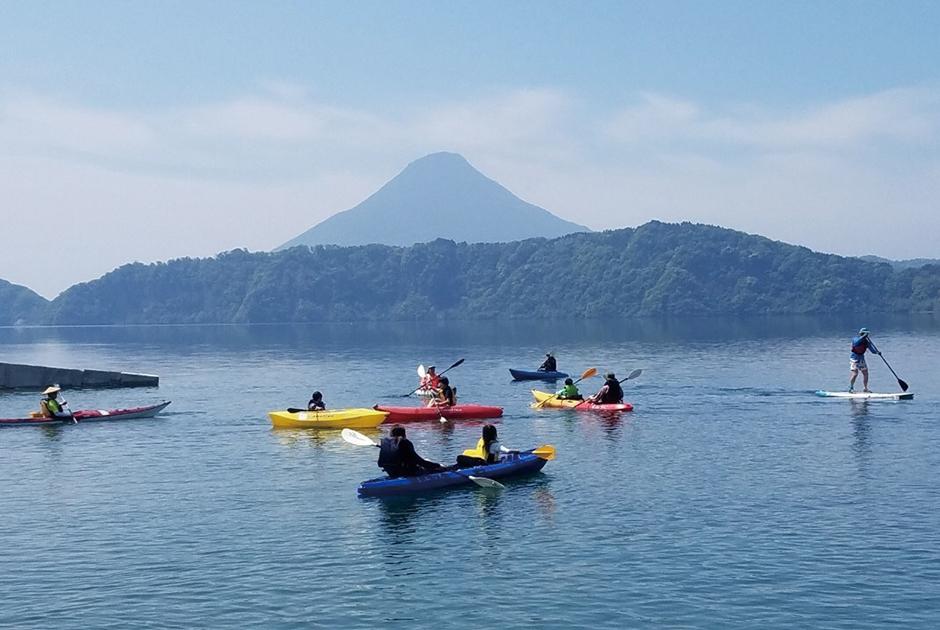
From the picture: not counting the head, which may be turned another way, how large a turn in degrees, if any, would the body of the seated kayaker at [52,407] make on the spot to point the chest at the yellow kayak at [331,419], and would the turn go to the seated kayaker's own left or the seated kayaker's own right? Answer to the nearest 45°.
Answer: approximately 45° to the seated kayaker's own right

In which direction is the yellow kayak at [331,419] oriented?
to the viewer's right

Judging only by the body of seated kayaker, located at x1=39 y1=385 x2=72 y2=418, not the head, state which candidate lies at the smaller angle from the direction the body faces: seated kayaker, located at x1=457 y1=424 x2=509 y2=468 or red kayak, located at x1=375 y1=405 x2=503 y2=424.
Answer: the red kayak

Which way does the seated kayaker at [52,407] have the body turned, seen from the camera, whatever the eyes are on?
to the viewer's right

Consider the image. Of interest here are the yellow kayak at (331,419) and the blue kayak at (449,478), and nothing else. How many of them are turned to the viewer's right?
2

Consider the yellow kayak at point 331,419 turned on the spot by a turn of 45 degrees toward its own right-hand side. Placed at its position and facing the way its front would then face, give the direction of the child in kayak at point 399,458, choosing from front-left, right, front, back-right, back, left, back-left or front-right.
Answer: front-right

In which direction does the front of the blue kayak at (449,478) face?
to the viewer's right

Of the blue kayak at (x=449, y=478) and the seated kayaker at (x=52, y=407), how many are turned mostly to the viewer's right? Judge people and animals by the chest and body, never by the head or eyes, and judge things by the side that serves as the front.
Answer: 2

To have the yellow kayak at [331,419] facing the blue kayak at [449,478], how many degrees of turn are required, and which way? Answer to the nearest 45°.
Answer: approximately 90° to its right
